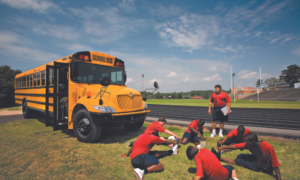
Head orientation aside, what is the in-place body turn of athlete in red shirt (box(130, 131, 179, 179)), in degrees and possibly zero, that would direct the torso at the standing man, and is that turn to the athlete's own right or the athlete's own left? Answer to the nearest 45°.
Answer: approximately 45° to the athlete's own left

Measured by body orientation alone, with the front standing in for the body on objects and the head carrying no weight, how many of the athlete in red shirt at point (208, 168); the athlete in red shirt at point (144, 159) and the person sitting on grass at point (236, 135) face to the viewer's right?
1

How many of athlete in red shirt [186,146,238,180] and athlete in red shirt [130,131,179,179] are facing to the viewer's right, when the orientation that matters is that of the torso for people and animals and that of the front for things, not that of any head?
1

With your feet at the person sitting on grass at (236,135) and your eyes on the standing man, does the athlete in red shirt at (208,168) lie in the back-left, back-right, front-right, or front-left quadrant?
back-left

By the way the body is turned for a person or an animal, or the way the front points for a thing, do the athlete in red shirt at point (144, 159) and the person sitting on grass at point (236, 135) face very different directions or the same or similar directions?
very different directions

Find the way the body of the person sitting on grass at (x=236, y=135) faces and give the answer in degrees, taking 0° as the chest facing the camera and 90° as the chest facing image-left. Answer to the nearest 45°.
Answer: approximately 45°

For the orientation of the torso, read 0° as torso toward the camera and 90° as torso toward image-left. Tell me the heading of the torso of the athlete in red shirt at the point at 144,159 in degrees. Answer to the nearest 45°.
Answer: approximately 270°

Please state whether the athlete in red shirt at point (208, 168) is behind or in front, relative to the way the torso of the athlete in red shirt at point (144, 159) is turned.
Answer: in front

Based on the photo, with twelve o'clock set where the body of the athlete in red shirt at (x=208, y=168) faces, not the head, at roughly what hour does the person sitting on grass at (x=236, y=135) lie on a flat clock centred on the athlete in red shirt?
The person sitting on grass is roughly at 2 o'clock from the athlete in red shirt.

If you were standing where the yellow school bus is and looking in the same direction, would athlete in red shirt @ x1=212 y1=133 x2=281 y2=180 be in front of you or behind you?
in front

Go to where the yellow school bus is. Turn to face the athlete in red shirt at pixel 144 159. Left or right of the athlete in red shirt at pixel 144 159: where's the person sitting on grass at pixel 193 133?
left

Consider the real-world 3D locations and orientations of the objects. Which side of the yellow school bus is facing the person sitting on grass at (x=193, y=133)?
front

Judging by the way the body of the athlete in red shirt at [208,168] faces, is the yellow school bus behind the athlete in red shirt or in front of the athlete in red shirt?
in front

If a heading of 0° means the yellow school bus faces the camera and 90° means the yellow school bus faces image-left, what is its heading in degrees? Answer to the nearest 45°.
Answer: approximately 315°

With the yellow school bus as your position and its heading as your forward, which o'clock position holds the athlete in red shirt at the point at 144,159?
The athlete in red shirt is roughly at 1 o'clock from the yellow school bus.

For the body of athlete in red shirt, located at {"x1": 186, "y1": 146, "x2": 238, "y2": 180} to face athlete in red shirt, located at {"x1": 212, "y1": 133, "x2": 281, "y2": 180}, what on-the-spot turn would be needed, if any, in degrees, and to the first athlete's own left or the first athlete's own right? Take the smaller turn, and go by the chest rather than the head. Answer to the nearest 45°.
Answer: approximately 90° to the first athlete's own right

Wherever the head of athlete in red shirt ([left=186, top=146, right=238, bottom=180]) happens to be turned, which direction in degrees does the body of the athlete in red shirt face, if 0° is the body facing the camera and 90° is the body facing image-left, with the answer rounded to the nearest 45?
approximately 135°
